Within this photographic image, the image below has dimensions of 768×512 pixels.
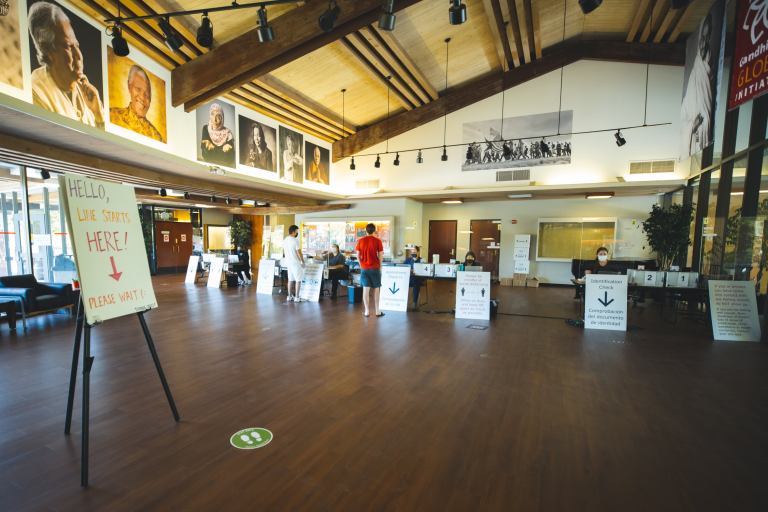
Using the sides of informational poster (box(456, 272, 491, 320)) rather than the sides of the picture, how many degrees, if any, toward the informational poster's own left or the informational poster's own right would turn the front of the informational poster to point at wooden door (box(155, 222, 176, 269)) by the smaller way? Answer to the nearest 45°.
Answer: approximately 90° to the informational poster's own right

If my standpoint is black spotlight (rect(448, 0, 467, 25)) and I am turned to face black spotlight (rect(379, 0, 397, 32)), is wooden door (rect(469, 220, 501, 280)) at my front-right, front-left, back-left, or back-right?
back-right

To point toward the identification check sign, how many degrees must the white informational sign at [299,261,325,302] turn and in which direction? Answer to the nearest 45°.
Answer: approximately 45° to its left

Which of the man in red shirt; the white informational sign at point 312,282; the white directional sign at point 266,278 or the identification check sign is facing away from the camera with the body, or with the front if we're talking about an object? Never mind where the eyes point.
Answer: the man in red shirt

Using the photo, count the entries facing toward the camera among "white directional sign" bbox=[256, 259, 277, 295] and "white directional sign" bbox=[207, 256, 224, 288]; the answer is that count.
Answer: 2

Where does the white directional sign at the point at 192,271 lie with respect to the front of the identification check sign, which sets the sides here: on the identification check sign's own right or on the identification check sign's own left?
on the identification check sign's own right

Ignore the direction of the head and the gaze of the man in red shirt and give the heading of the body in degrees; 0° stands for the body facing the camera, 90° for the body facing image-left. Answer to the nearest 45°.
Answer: approximately 180°

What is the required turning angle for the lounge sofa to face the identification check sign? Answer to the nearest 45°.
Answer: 0° — it already faces it

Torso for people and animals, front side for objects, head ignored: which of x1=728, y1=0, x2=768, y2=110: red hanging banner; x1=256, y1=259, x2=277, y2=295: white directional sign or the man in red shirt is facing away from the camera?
the man in red shirt

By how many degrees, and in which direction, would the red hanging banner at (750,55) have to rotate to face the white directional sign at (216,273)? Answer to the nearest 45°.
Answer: approximately 45° to its right

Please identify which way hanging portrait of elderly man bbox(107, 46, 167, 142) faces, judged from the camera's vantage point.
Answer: facing the viewer and to the right of the viewer

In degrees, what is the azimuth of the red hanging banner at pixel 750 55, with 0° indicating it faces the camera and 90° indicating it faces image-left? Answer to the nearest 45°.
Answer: approximately 45°

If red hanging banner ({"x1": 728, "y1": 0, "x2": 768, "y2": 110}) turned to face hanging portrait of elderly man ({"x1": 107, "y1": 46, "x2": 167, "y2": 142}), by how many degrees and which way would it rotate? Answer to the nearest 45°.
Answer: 0° — it already faces it

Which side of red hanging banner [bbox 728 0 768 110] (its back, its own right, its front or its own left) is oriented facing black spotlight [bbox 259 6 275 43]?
front

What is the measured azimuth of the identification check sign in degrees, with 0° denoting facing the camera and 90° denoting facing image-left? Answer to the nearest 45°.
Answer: approximately 0°
